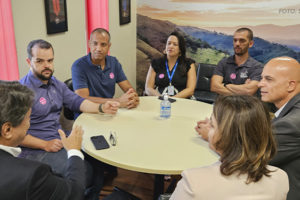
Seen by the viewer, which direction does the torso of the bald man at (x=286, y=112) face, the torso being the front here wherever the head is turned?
to the viewer's left

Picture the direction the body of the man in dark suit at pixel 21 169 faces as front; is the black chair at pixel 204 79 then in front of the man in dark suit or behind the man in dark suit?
in front

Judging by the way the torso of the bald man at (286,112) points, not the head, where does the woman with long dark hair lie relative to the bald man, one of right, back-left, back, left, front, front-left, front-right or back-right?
front-right

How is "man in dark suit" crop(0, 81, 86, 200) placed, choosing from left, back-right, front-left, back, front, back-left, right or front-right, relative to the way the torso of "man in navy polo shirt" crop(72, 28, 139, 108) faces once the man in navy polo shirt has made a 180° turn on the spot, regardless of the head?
back-left

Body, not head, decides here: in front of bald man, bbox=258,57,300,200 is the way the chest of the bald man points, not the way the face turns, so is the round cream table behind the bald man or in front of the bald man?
in front

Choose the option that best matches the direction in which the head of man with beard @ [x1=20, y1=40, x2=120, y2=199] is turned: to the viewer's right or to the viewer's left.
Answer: to the viewer's right

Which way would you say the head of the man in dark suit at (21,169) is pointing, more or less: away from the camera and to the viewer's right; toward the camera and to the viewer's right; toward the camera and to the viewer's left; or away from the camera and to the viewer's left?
away from the camera and to the viewer's right

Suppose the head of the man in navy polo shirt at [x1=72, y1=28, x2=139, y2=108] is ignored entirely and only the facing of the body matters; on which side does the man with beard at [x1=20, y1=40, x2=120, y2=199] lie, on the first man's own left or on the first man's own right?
on the first man's own right
